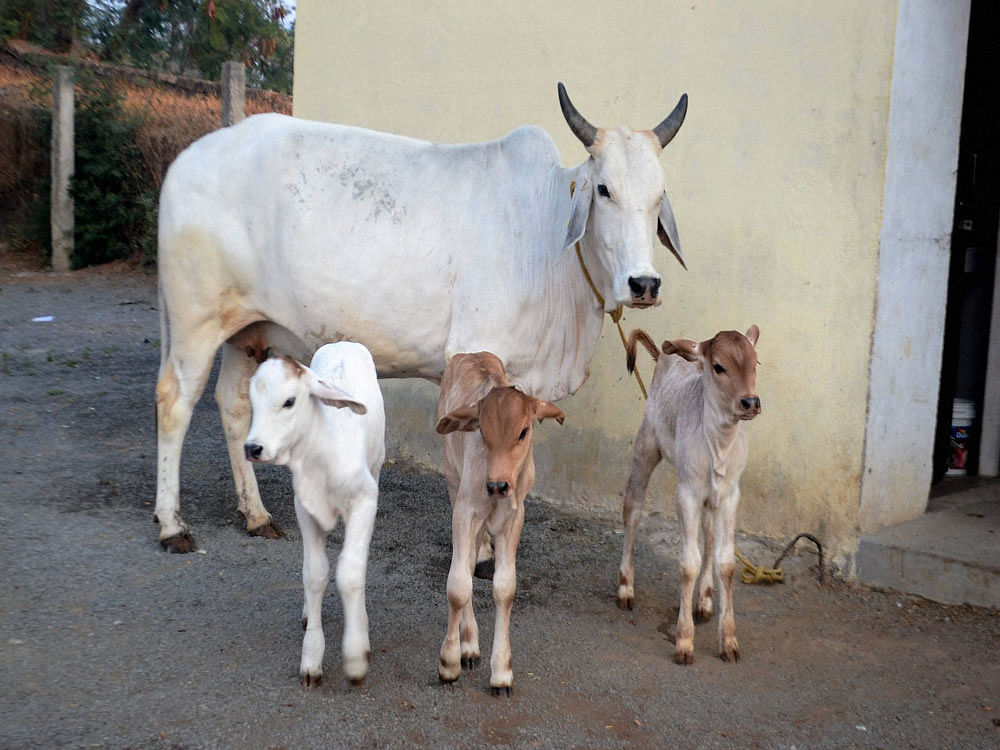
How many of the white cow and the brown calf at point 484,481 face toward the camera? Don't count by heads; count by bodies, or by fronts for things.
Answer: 1

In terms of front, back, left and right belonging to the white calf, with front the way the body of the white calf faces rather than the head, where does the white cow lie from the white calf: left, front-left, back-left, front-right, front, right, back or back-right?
back

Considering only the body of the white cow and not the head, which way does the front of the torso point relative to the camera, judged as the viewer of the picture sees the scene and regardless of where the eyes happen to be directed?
to the viewer's right

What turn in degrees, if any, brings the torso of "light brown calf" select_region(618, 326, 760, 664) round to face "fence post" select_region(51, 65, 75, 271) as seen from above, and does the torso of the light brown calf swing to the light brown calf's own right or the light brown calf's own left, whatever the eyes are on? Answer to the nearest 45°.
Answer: approximately 180°

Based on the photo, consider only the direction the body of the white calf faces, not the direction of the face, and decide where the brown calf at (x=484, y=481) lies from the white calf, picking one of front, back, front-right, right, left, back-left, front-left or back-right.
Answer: left

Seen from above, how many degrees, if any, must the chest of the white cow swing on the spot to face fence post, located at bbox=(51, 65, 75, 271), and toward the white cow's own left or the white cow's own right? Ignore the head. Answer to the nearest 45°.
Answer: approximately 135° to the white cow's own left

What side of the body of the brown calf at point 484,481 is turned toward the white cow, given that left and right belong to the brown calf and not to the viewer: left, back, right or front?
back

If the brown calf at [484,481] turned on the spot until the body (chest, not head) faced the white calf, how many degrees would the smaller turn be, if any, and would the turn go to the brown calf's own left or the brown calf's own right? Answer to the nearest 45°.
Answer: approximately 90° to the brown calf's own right

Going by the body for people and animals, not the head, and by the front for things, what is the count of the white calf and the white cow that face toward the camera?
1

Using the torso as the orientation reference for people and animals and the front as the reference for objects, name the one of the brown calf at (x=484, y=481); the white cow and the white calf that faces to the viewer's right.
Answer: the white cow

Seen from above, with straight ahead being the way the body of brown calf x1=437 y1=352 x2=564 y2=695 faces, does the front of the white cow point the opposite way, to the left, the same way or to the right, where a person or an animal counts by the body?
to the left

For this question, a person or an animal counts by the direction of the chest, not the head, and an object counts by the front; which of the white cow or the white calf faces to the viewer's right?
the white cow

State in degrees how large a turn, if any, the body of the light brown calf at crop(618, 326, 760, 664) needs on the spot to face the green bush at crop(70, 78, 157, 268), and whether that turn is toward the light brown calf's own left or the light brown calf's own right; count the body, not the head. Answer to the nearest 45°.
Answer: approximately 180°

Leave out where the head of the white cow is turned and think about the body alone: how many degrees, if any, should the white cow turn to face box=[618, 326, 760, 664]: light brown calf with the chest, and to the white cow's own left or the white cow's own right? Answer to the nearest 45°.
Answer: approximately 45° to the white cow's own right

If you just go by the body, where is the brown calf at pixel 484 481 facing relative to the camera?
toward the camera

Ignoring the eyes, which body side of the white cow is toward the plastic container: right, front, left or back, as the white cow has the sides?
front

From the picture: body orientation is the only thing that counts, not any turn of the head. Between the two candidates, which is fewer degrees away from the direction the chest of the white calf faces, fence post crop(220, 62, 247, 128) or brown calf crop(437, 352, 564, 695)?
the brown calf
